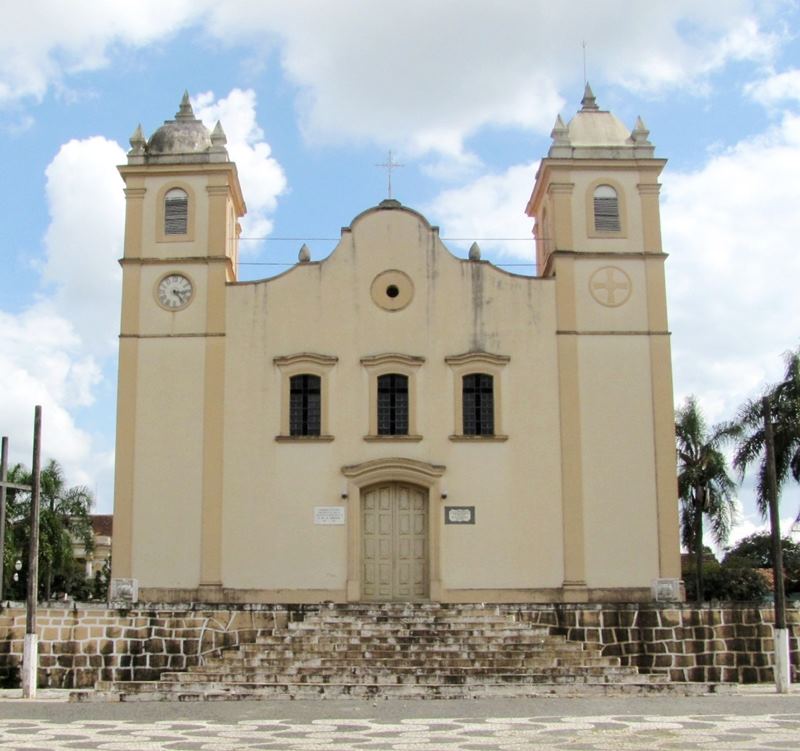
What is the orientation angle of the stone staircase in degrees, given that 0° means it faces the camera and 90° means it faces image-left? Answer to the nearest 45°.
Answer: approximately 0°

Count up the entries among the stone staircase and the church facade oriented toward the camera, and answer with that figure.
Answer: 2

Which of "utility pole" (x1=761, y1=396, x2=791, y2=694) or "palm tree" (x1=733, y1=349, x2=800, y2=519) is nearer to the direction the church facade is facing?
the utility pole

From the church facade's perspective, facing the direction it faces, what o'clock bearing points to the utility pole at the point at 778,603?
The utility pole is roughly at 10 o'clock from the church facade.

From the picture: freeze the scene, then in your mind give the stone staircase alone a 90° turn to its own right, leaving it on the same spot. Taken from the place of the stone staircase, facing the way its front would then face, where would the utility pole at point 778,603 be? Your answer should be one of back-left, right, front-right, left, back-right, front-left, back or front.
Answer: back

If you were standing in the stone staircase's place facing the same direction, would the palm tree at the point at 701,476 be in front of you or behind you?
behind

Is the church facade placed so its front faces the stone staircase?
yes

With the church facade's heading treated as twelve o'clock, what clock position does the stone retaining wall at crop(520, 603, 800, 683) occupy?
The stone retaining wall is roughly at 10 o'clock from the church facade.

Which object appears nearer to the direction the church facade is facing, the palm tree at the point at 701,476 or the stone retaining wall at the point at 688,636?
the stone retaining wall

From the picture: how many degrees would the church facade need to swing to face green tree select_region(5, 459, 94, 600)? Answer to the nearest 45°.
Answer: approximately 135° to its right

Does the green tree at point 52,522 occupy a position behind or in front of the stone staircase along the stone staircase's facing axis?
behind

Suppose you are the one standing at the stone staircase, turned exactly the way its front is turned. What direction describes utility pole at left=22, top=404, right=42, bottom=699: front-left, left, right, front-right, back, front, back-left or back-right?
right
